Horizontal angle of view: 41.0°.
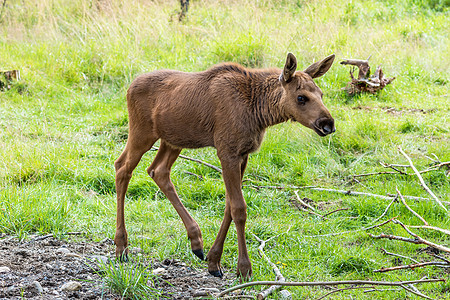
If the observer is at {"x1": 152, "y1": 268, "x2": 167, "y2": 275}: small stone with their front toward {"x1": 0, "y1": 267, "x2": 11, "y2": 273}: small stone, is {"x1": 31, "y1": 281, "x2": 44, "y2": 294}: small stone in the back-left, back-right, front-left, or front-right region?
front-left

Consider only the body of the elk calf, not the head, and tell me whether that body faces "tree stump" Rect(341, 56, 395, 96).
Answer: no

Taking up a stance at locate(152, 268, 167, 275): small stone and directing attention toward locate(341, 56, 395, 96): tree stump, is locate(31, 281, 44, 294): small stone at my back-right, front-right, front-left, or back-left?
back-left

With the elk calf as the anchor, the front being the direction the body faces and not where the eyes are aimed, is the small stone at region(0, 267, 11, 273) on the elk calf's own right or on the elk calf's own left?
on the elk calf's own right

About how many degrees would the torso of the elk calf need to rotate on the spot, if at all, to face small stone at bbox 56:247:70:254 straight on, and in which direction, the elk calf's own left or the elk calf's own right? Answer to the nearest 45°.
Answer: approximately 135° to the elk calf's own right

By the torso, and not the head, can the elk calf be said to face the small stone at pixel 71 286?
no

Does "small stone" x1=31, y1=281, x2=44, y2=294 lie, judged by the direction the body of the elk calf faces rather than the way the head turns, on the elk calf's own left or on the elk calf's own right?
on the elk calf's own right

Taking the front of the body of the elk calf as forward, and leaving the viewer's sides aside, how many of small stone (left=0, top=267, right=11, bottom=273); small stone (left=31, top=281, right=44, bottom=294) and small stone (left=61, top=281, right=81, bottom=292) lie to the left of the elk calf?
0

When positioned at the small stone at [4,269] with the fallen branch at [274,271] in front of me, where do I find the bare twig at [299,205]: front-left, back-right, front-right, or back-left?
front-left

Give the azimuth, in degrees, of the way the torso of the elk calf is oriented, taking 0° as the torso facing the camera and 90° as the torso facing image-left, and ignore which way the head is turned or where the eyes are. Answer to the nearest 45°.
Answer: approximately 315°
